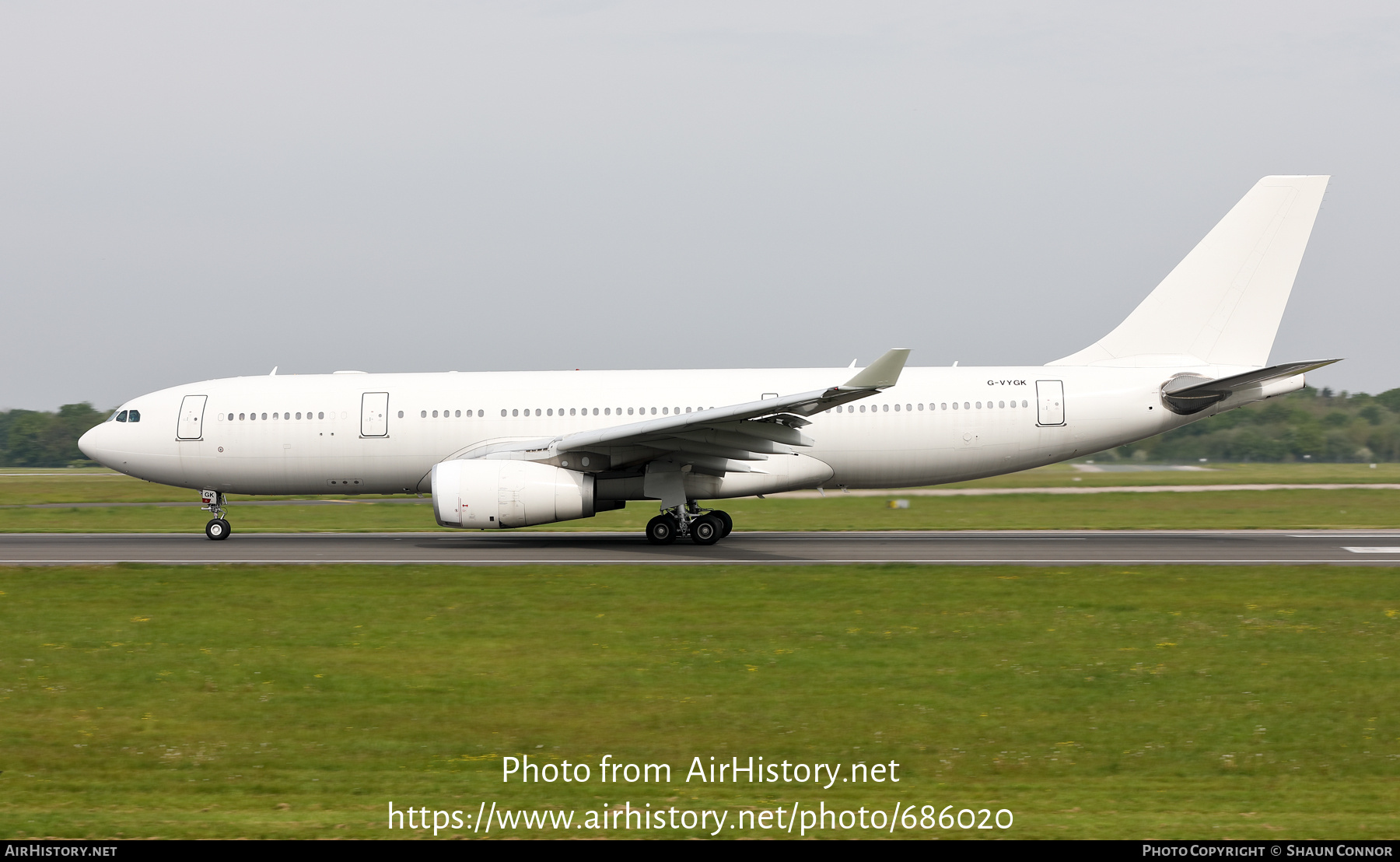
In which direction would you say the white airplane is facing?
to the viewer's left
